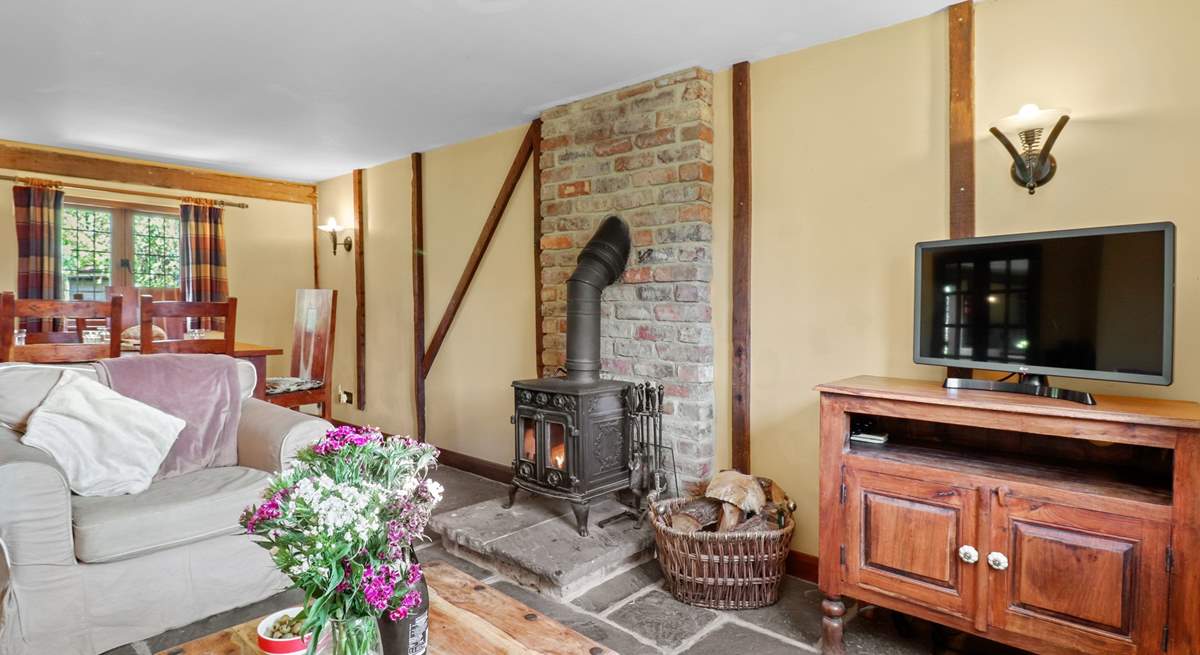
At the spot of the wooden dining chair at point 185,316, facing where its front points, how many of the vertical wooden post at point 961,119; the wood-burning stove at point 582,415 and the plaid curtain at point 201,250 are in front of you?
1

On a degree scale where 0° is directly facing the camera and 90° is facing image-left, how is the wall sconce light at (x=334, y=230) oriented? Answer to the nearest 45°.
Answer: approximately 45°

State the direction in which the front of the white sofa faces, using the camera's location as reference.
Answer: facing the viewer and to the right of the viewer

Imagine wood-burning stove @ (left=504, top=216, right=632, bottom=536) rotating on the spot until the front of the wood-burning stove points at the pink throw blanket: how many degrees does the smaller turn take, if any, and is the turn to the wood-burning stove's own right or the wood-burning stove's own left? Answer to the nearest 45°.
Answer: approximately 45° to the wood-burning stove's own right

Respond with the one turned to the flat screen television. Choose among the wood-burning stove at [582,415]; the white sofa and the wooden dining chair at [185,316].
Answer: the white sofa

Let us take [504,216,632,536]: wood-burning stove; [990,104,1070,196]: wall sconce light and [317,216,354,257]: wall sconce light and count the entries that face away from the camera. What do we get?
0

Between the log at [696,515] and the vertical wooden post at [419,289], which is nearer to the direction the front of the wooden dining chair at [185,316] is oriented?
the vertical wooden post

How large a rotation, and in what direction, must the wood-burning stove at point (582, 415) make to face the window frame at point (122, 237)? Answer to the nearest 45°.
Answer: approximately 90° to its right

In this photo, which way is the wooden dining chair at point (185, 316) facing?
away from the camera

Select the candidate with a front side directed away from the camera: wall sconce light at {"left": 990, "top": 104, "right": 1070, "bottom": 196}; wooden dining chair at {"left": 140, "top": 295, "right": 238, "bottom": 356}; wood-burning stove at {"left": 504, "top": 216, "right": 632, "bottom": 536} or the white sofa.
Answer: the wooden dining chair

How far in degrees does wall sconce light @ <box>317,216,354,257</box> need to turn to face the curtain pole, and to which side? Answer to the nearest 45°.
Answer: approximately 45° to its right

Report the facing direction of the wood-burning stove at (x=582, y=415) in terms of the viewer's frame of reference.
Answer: facing the viewer and to the left of the viewer

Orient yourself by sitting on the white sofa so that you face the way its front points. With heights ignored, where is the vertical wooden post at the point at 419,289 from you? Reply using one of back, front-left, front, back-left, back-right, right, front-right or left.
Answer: left

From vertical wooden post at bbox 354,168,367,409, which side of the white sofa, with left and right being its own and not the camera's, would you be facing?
left

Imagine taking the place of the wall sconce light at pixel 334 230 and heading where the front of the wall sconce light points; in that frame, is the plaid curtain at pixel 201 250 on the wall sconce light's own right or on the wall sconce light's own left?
on the wall sconce light's own right

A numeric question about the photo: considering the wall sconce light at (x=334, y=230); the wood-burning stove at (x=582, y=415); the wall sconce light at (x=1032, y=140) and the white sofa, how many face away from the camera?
0

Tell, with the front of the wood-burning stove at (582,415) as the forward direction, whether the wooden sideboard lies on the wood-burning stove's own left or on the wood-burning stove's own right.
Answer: on the wood-burning stove's own left

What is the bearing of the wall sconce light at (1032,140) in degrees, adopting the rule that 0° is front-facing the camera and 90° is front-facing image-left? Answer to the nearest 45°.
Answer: approximately 0°

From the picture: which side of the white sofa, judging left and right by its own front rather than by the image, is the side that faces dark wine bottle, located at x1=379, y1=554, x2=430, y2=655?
front

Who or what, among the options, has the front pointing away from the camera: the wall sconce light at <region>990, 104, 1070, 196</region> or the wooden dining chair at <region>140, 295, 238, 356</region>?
the wooden dining chair

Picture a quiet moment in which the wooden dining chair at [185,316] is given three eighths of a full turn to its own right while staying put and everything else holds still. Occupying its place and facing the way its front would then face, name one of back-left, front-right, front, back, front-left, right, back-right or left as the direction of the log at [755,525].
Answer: front
